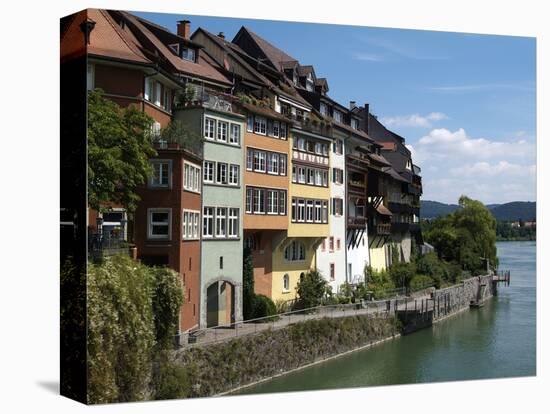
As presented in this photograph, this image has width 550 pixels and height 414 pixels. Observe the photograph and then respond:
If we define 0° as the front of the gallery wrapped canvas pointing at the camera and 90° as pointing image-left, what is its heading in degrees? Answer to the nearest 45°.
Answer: approximately 315°
